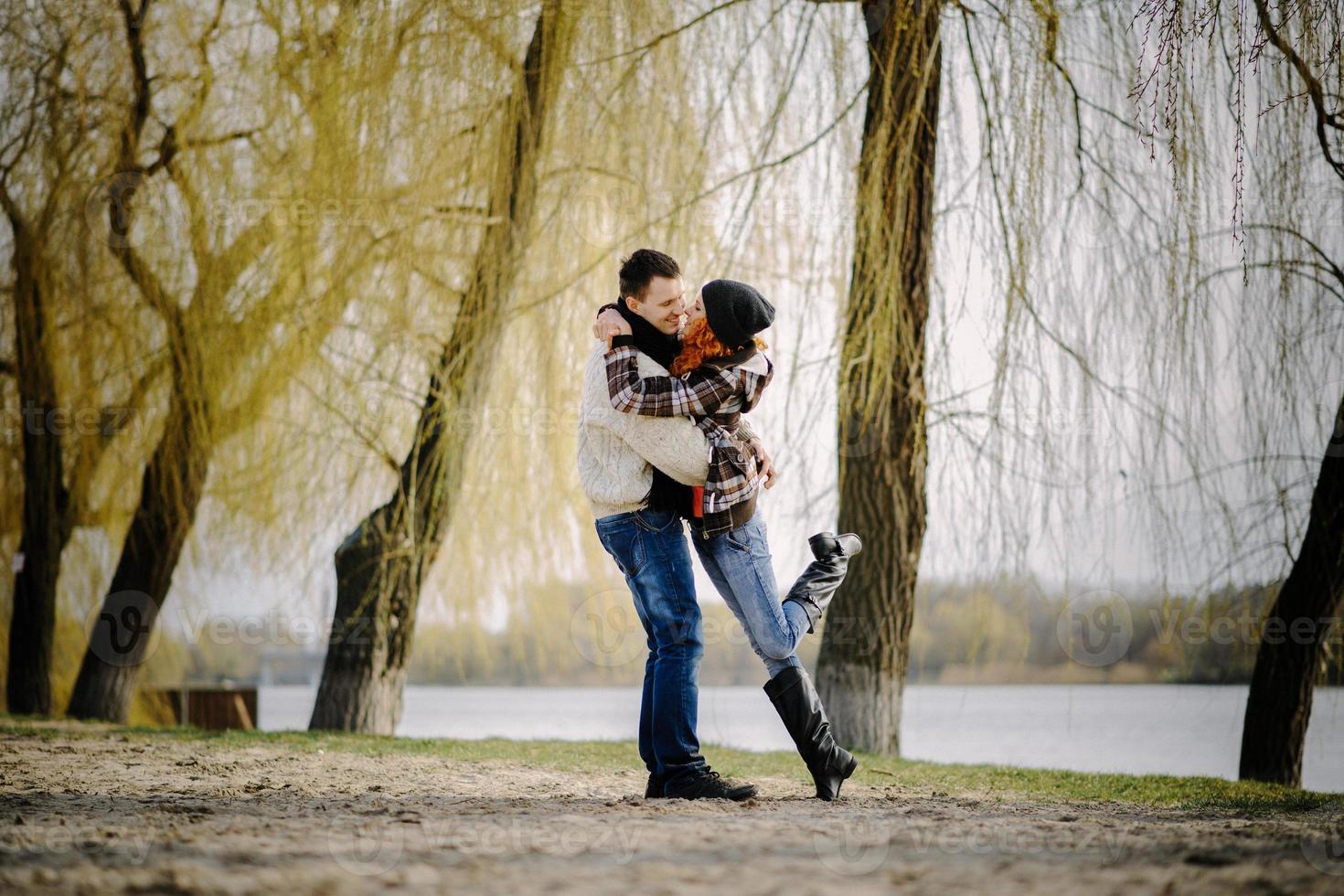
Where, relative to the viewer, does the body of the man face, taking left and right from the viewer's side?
facing to the right of the viewer

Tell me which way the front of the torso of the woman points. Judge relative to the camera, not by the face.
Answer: to the viewer's left

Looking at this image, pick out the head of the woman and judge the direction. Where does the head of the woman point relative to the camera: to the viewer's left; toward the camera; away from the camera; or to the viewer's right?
to the viewer's left

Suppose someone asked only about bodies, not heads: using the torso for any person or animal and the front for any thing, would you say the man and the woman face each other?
yes

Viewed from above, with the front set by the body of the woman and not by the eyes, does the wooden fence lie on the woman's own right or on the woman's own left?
on the woman's own right

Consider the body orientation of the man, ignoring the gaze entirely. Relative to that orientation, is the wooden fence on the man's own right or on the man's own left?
on the man's own left

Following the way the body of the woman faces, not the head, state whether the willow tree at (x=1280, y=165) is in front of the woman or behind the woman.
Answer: behind

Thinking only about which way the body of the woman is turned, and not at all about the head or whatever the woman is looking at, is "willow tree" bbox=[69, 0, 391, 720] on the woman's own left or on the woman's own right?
on the woman's own right

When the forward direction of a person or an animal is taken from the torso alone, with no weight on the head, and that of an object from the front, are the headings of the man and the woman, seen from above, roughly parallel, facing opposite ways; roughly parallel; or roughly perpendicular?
roughly parallel, facing opposite ways

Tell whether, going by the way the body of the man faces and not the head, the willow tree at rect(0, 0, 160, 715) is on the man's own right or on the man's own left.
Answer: on the man's own left
